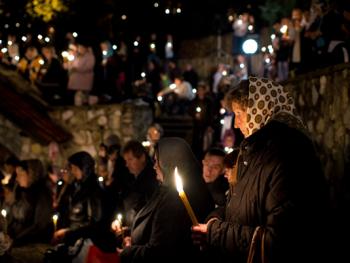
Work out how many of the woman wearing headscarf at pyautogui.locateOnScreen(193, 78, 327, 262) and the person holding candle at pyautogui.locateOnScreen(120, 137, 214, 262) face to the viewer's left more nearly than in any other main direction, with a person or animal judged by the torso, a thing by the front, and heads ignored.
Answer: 2

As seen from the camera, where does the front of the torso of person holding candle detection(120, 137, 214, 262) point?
to the viewer's left

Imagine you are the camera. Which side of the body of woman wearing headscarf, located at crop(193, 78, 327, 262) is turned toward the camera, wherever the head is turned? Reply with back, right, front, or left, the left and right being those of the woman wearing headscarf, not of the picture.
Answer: left

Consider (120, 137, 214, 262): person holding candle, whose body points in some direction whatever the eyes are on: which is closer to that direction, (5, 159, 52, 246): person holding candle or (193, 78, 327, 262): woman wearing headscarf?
the person holding candle

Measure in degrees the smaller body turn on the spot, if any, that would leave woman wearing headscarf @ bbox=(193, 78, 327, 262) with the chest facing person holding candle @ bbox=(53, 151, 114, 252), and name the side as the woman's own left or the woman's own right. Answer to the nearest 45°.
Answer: approximately 45° to the woman's own right

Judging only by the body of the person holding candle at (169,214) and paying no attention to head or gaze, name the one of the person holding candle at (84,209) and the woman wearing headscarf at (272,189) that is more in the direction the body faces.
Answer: the person holding candle

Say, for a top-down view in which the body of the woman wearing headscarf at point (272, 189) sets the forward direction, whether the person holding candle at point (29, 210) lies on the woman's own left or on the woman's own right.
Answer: on the woman's own right

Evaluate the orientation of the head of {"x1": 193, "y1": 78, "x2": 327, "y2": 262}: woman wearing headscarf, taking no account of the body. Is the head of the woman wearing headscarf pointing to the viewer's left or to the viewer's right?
to the viewer's left

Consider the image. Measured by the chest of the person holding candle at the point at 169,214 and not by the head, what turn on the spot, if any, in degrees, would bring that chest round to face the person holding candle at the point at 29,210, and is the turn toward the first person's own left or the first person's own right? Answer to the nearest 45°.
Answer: approximately 45° to the first person's own right

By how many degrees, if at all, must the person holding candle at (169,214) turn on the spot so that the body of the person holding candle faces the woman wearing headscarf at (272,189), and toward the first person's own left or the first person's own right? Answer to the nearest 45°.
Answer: approximately 135° to the first person's own left

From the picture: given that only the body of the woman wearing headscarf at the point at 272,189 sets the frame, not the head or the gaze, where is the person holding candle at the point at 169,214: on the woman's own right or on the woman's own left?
on the woman's own right
